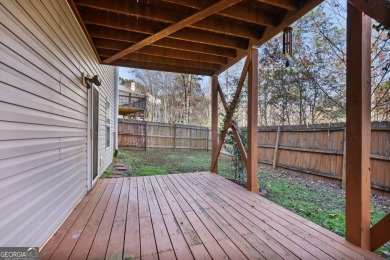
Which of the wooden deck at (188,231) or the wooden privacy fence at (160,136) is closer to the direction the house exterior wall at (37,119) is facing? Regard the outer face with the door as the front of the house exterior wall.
the wooden deck

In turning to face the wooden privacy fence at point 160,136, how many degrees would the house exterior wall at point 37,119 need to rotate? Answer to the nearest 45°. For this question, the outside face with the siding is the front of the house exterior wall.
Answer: approximately 45° to its left

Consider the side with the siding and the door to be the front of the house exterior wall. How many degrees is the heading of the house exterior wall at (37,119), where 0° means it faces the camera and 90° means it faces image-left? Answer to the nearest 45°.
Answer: approximately 270°

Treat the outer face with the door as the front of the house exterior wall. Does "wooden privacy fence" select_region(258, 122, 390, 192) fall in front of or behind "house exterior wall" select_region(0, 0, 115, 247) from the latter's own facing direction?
in front

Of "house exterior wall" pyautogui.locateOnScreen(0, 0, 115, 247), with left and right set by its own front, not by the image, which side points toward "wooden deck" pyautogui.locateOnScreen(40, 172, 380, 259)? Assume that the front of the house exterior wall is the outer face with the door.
front

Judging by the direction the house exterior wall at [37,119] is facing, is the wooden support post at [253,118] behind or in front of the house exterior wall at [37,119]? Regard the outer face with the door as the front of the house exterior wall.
in front

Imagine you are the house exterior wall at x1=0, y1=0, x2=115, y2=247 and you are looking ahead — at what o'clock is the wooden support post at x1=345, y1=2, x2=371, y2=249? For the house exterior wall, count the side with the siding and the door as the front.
The wooden support post is roughly at 1 o'clock from the house exterior wall.
